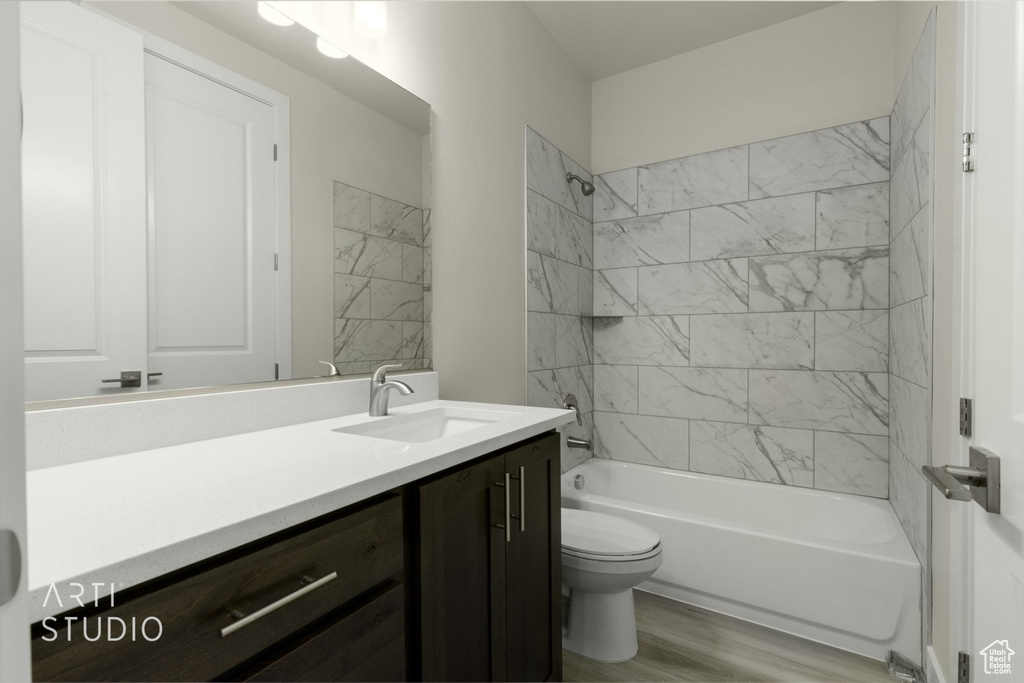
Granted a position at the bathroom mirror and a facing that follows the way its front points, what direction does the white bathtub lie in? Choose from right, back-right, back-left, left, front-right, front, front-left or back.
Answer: front-left

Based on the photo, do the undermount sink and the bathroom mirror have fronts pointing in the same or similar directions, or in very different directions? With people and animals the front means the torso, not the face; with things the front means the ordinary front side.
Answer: same or similar directions

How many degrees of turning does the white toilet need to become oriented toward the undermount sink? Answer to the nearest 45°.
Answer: approximately 90° to its right

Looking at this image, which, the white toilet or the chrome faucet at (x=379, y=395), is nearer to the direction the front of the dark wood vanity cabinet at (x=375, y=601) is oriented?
the white toilet

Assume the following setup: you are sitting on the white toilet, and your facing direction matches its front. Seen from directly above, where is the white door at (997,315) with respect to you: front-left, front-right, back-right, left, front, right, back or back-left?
front

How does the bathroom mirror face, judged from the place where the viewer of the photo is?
facing the viewer and to the right of the viewer

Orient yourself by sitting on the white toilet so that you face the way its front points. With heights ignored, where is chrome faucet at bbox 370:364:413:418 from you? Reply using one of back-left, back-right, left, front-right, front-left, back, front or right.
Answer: right

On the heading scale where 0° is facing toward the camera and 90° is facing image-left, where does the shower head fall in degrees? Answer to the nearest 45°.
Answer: approximately 315°

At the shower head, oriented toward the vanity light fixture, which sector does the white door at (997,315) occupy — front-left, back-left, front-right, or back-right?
front-left

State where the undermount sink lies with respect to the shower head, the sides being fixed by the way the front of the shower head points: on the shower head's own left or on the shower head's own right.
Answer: on the shower head's own right

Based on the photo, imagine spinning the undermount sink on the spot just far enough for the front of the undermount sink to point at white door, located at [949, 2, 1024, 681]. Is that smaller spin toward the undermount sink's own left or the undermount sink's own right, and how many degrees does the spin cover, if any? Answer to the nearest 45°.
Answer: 0° — it already faces it

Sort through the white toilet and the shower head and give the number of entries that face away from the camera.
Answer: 0
